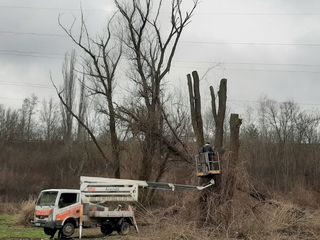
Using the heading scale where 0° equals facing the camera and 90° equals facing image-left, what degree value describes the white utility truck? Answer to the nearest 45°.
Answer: approximately 45°

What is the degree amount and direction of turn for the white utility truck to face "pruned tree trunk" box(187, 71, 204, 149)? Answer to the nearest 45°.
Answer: approximately 135° to its left

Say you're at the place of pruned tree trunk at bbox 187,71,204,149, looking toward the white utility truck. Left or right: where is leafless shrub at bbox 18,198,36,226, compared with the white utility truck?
right

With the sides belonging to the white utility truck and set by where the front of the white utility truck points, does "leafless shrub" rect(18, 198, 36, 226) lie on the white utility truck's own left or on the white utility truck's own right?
on the white utility truck's own right
